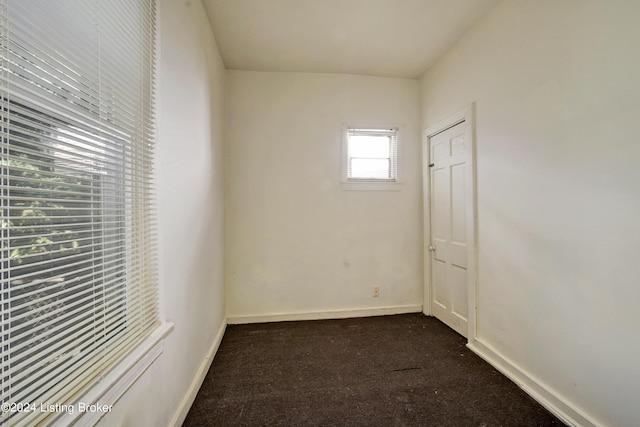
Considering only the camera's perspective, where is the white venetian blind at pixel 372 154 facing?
facing the viewer

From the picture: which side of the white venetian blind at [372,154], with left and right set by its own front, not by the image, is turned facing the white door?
left

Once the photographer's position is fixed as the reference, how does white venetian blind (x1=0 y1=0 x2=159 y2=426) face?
facing the viewer and to the right of the viewer

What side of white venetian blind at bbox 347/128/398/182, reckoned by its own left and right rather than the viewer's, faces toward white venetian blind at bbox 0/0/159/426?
front

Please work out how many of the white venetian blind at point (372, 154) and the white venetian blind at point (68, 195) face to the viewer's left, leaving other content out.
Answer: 0

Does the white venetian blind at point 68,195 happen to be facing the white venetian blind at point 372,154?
no

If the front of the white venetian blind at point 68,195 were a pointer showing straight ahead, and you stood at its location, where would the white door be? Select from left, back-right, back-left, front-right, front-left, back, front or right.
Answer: front-left

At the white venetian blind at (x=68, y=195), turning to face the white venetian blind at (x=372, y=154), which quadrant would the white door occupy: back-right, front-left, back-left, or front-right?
front-right

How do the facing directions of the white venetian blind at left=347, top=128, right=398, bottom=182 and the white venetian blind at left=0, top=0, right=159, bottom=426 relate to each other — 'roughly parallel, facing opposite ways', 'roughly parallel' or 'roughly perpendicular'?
roughly perpendicular

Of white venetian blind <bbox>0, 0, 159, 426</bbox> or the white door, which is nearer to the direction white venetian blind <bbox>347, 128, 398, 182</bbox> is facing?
the white venetian blind

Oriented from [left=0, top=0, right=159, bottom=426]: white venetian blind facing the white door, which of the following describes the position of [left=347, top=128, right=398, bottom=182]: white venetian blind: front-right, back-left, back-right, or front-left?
front-left
